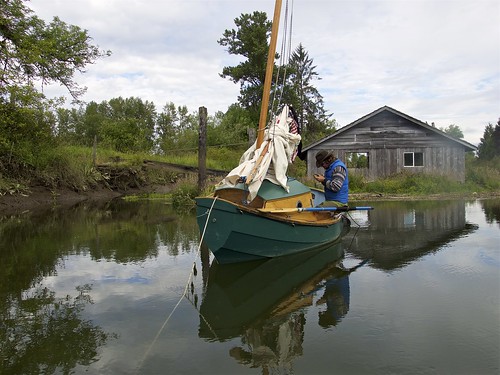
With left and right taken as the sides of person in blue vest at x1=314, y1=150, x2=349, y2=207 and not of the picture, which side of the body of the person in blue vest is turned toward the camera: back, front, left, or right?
left

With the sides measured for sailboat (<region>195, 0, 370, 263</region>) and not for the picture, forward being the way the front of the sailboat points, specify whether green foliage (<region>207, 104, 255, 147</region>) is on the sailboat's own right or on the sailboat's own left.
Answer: on the sailboat's own right

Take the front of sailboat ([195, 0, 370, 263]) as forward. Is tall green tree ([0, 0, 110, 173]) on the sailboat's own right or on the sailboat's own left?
on the sailboat's own right

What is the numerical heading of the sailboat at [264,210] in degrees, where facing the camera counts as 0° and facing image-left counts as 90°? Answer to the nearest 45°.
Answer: approximately 45°

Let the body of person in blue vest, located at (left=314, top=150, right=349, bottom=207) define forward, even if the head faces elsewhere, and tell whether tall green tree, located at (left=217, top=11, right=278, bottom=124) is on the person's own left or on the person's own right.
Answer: on the person's own right

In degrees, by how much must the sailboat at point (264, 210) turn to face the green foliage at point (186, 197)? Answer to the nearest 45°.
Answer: approximately 135° to its right
